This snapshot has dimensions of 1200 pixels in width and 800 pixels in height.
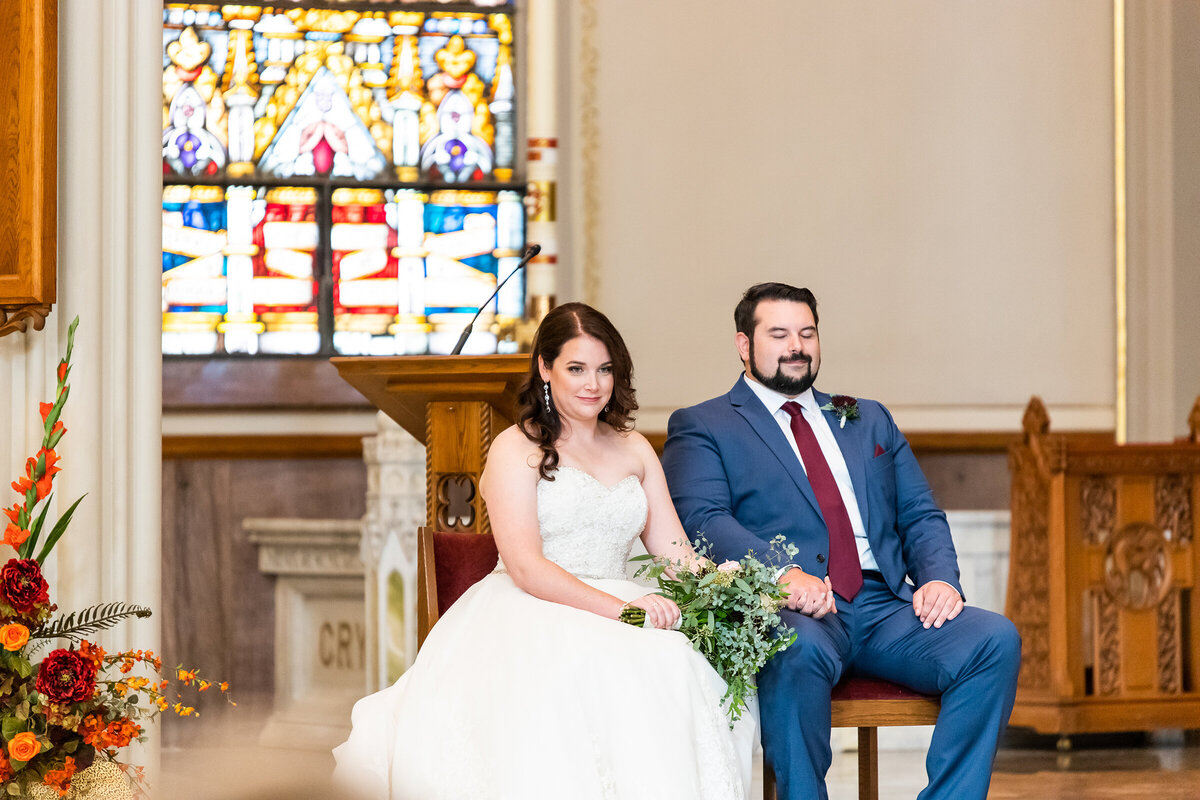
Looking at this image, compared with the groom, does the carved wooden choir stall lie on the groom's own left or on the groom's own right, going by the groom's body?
on the groom's own left

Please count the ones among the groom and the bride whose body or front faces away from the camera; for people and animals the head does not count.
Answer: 0

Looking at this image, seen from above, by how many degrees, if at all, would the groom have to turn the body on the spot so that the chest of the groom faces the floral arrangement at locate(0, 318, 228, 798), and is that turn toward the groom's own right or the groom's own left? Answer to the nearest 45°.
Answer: approximately 90° to the groom's own right

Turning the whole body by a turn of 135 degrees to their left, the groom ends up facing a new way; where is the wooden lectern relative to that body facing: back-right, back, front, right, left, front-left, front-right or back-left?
left

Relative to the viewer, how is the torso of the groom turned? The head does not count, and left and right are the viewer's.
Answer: facing the viewer and to the right of the viewer
